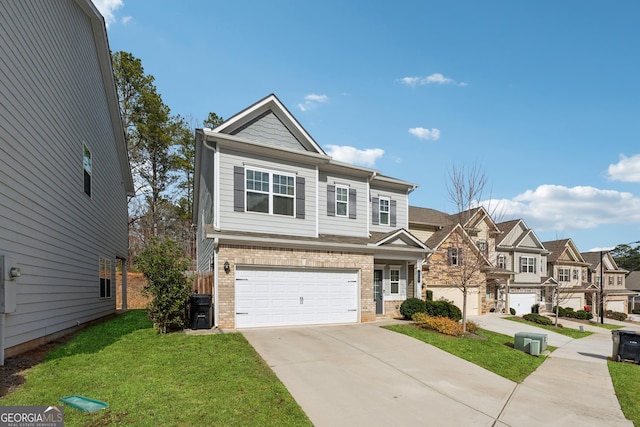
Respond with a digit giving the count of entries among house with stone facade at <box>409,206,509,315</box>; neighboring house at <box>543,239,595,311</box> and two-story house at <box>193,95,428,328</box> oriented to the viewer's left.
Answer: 0

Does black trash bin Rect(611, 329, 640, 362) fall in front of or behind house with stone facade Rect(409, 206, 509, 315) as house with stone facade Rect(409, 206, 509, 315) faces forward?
in front

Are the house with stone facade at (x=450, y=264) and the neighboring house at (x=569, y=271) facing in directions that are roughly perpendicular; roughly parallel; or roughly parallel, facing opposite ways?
roughly parallel

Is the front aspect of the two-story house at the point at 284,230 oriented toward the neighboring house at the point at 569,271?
no

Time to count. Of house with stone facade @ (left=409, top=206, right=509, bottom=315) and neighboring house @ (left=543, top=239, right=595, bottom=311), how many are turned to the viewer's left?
0

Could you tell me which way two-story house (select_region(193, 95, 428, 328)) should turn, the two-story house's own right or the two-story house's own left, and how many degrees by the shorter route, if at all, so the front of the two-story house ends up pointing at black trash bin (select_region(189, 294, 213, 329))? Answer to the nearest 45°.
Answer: approximately 90° to the two-story house's own right

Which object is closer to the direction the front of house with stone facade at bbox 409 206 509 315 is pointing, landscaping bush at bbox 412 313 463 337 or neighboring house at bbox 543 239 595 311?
the landscaping bush

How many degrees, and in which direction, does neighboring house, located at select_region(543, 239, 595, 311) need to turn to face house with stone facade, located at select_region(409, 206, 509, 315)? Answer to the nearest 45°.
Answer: approximately 45° to its right

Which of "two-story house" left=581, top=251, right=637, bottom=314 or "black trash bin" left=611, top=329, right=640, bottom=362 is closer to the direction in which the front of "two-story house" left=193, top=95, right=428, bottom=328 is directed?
the black trash bin

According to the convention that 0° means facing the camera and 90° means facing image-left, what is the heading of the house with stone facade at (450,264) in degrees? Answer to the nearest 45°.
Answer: approximately 315°

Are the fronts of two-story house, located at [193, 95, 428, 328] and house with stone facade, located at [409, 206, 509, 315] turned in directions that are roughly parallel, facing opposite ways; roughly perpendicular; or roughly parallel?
roughly parallel

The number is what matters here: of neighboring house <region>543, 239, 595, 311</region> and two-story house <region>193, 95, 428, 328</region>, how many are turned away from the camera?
0

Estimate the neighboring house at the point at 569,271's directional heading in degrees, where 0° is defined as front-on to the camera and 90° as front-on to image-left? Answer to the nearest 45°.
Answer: approximately 315°

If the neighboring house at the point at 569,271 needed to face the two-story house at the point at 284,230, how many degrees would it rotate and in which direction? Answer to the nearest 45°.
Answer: approximately 45° to its right

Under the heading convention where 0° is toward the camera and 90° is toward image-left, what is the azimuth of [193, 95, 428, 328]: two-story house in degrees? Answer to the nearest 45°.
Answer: approximately 315°

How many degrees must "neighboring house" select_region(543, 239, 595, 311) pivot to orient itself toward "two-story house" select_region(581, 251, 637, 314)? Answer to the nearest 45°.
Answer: approximately 135° to its left
